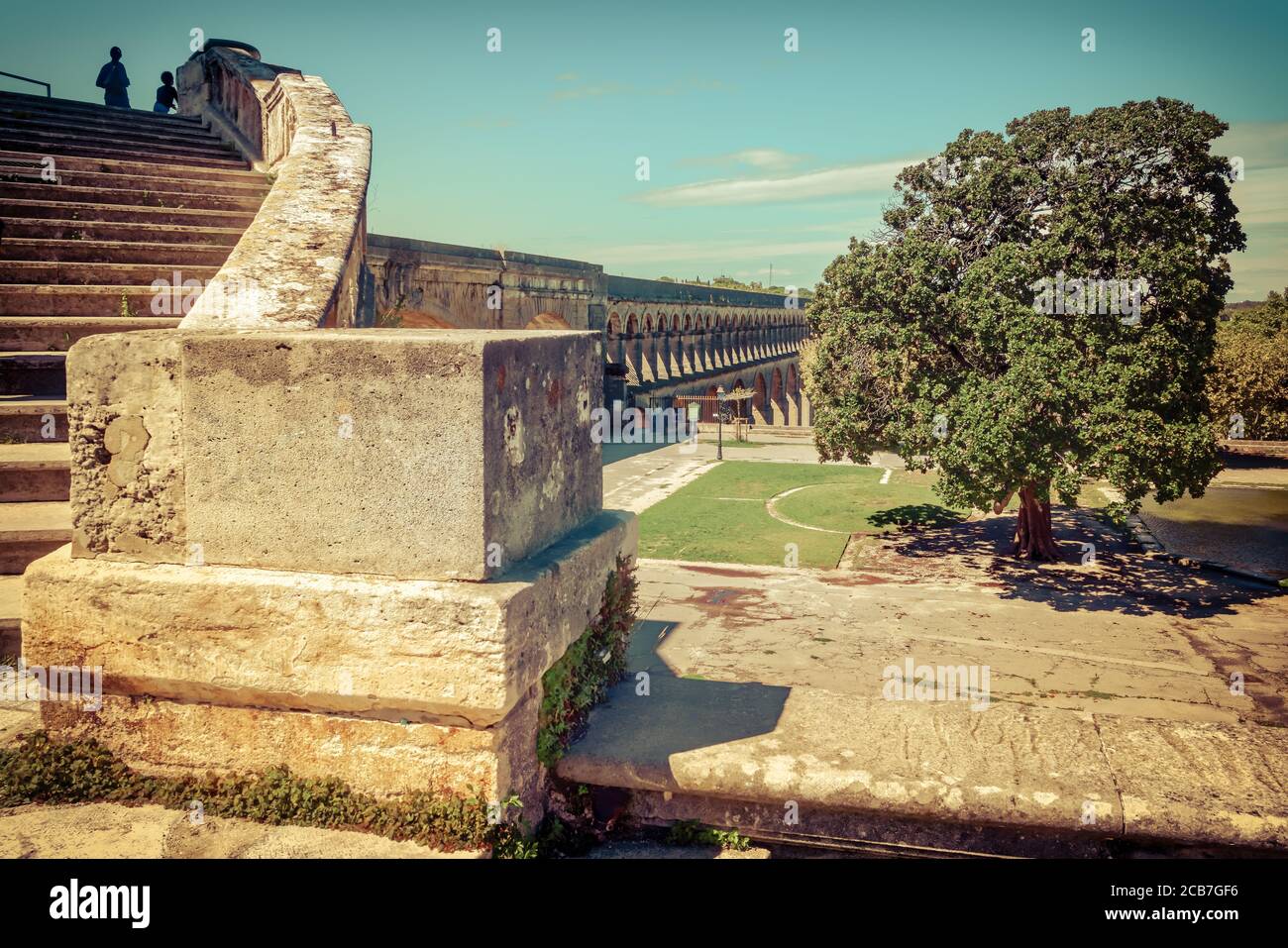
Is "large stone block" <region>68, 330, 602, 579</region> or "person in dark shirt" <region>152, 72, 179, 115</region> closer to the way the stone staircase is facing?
the large stone block

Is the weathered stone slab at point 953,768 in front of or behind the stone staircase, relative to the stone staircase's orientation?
in front

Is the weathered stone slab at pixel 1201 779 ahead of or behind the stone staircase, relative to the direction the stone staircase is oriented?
ahead

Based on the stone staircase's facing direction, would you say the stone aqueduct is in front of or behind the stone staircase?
behind

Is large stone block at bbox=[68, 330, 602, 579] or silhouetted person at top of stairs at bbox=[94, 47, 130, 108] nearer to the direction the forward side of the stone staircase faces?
the large stone block

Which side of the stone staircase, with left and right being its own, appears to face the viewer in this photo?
front

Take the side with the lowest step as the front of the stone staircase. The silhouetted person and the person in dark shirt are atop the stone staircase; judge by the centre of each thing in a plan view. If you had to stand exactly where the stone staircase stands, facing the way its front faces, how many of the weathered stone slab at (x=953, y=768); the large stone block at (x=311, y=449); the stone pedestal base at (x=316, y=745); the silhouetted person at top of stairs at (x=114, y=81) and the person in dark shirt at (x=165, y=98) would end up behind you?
2

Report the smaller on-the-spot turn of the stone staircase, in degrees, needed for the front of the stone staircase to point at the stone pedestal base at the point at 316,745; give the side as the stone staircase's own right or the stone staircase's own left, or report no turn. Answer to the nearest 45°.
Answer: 0° — it already faces it

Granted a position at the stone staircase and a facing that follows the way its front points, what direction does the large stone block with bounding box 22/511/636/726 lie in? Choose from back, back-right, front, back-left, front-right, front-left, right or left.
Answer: front
